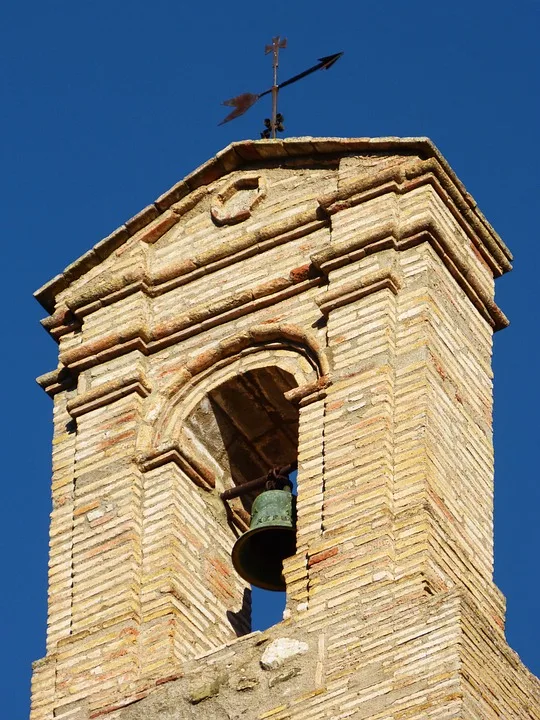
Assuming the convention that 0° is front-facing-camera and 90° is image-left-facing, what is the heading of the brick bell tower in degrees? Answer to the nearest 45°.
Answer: approximately 45°
